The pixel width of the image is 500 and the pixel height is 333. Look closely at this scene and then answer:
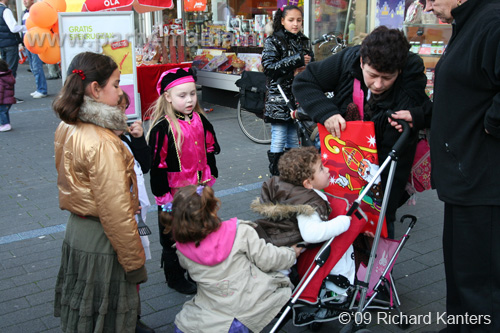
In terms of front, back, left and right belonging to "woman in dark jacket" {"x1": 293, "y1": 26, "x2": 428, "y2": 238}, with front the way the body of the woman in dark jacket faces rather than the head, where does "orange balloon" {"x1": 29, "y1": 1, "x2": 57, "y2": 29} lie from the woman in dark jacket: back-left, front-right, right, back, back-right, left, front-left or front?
back-right

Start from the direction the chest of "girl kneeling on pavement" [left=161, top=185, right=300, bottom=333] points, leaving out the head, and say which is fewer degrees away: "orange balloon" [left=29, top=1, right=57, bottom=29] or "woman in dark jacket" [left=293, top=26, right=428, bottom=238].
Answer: the woman in dark jacket

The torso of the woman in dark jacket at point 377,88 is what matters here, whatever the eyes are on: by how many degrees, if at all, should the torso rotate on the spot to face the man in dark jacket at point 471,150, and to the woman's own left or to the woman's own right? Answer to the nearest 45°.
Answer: approximately 45° to the woman's own left

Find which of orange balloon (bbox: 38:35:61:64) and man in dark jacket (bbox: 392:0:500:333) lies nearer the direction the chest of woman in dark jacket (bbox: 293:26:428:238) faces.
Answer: the man in dark jacket

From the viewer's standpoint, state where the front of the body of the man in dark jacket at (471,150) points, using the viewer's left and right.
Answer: facing to the left of the viewer

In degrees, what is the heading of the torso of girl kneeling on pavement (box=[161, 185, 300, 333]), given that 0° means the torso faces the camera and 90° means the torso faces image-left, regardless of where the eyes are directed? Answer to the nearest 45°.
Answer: approximately 225°

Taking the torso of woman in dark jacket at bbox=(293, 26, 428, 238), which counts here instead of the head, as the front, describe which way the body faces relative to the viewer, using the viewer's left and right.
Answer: facing the viewer

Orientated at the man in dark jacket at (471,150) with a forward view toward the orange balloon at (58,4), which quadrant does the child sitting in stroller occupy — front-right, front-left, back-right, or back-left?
front-left

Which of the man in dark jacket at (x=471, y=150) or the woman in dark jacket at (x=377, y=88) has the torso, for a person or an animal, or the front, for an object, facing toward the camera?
the woman in dark jacket at (x=377, y=88)

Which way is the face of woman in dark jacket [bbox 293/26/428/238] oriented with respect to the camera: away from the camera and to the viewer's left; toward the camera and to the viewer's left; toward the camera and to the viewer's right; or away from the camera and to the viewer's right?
toward the camera and to the viewer's left
